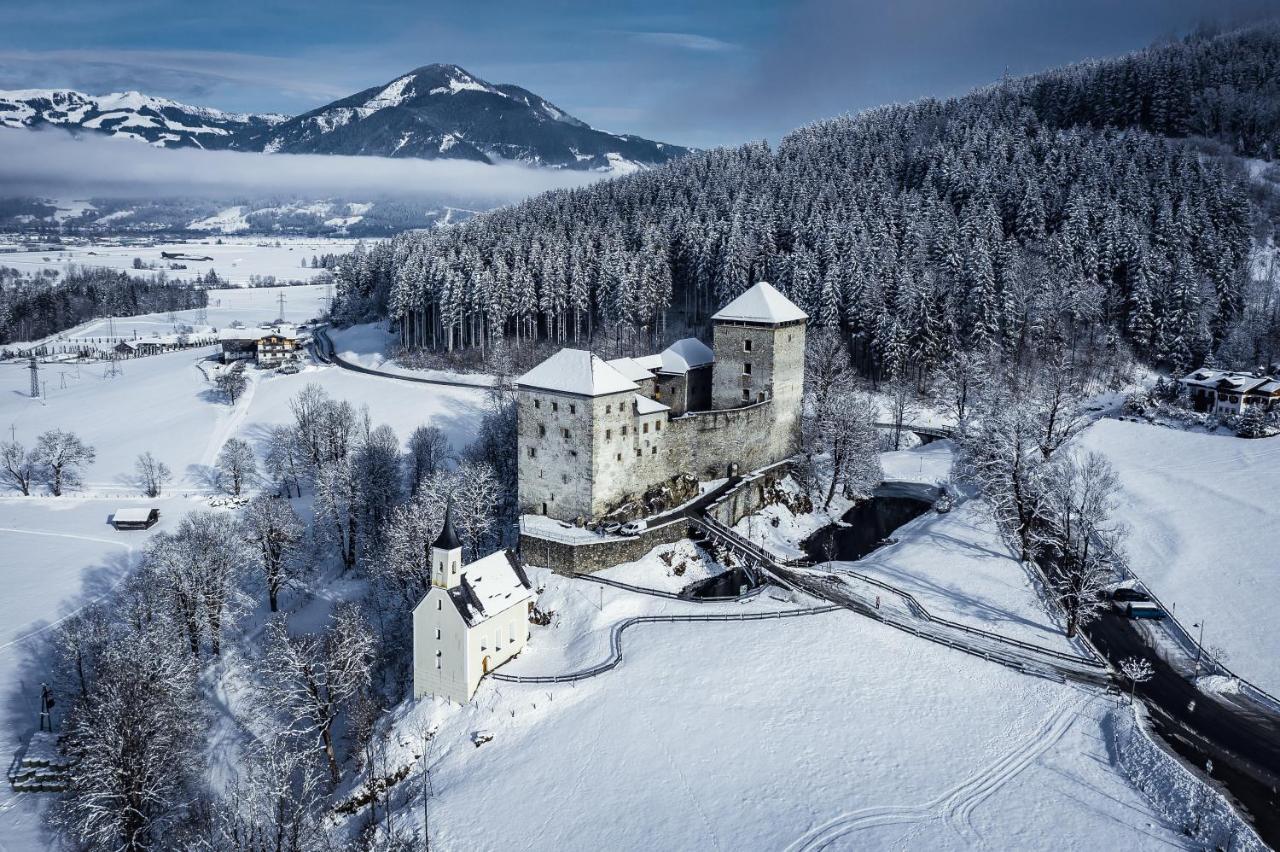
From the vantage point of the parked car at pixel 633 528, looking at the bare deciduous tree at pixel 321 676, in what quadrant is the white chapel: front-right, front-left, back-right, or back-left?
front-left

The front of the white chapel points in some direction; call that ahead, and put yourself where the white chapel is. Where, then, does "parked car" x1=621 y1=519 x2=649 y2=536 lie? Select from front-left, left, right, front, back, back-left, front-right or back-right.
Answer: back

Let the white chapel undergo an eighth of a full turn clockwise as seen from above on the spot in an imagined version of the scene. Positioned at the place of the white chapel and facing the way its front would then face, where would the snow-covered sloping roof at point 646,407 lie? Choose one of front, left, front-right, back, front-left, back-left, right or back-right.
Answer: back-right

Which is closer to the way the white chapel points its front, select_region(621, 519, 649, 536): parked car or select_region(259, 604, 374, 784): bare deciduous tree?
the bare deciduous tree

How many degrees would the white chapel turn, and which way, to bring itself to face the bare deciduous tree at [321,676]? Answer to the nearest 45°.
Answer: approximately 90° to its right
